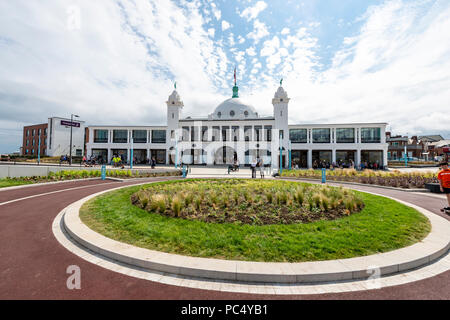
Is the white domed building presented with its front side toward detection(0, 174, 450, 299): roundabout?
yes

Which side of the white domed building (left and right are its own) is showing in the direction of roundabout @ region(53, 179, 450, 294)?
front

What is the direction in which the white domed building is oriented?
toward the camera

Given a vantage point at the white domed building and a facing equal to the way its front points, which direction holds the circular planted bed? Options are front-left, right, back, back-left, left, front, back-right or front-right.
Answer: front
